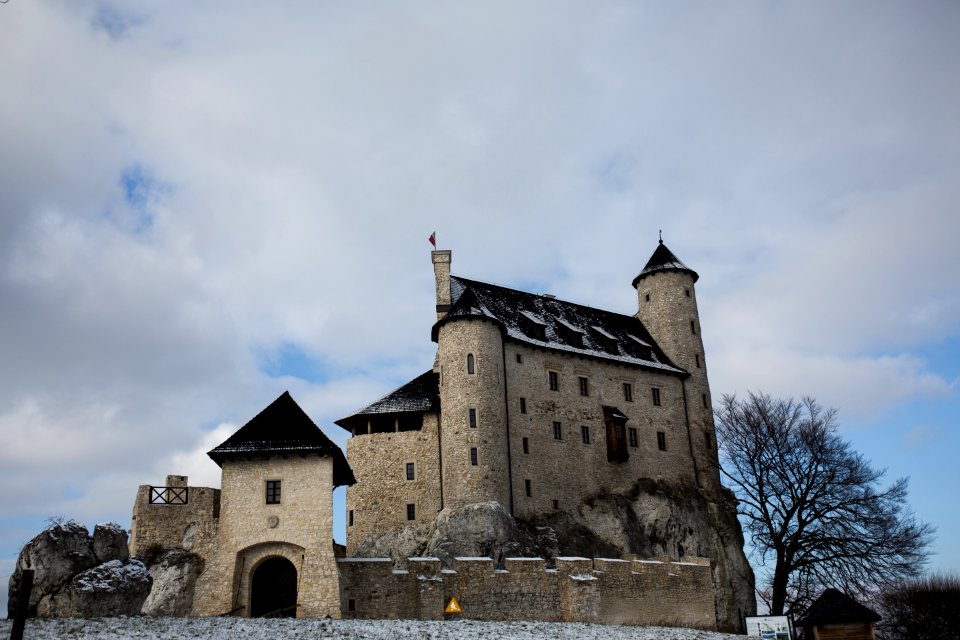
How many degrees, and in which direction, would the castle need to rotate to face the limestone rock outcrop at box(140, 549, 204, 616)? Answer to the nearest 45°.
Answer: approximately 45° to its right

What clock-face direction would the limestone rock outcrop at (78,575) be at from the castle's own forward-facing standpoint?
The limestone rock outcrop is roughly at 1 o'clock from the castle.

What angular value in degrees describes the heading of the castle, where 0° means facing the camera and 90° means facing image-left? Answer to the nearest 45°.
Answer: approximately 0°
